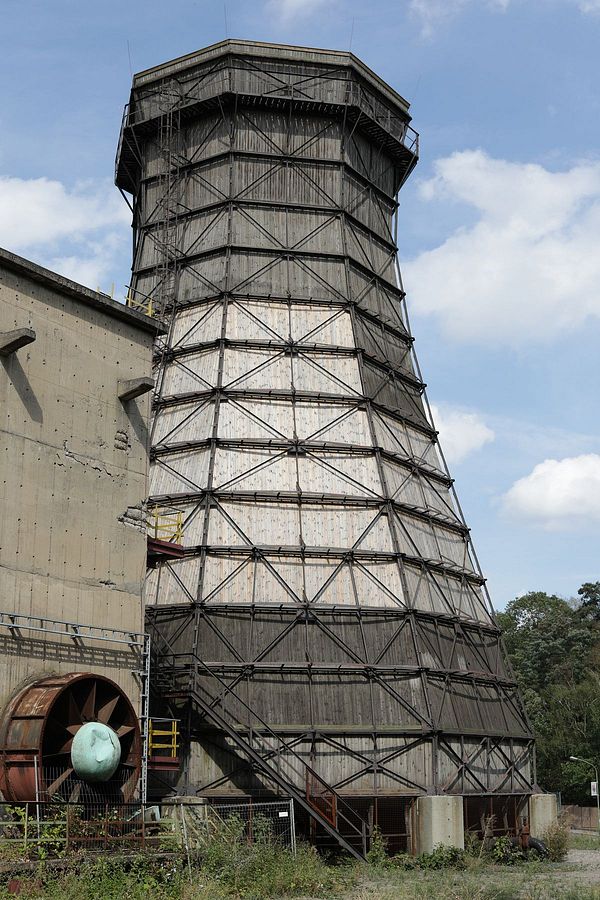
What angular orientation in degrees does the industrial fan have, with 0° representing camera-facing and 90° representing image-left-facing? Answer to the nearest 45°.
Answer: approximately 315°

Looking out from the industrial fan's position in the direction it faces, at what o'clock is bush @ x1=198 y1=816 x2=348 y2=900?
The bush is roughly at 11 o'clock from the industrial fan.

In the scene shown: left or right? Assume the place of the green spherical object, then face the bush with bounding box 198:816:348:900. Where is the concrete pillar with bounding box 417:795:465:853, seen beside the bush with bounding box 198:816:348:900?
left

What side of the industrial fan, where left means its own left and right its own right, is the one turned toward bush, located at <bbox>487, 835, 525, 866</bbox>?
left

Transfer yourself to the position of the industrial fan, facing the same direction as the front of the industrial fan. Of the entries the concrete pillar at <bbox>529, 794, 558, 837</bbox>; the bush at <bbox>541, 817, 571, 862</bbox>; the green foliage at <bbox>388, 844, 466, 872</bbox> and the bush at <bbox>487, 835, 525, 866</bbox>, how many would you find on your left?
4

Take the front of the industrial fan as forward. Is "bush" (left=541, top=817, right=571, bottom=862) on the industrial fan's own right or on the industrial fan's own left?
on the industrial fan's own left

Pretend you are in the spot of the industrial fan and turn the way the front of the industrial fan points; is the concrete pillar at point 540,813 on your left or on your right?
on your left

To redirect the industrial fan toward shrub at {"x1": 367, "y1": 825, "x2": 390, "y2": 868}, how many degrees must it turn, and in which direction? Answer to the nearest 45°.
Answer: approximately 90° to its left
